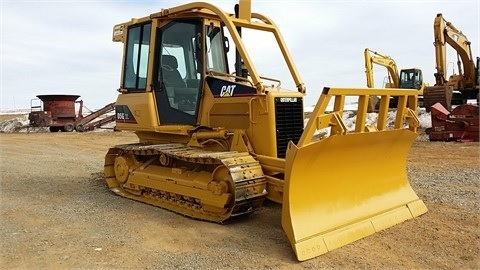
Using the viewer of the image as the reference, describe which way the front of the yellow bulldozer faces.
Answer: facing the viewer and to the right of the viewer

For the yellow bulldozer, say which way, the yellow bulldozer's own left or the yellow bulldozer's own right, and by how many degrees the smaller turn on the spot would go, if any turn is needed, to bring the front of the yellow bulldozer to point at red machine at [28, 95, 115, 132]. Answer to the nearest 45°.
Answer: approximately 180°

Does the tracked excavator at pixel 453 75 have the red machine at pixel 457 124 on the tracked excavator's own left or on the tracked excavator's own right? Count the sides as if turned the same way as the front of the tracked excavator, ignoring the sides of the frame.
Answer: on the tracked excavator's own left

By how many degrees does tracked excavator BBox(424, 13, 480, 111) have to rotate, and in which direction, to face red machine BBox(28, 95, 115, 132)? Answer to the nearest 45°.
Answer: approximately 45° to its right

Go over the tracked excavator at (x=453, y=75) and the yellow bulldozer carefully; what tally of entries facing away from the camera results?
0

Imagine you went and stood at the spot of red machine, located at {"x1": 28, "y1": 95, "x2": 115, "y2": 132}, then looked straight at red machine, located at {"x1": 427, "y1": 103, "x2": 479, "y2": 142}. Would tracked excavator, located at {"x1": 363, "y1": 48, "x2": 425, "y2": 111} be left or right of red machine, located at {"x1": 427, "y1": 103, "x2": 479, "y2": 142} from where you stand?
left

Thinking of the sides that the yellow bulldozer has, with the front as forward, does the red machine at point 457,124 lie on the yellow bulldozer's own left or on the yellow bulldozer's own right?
on the yellow bulldozer's own left

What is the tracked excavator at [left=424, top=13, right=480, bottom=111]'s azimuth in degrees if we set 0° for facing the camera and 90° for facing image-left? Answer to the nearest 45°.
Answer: approximately 45°

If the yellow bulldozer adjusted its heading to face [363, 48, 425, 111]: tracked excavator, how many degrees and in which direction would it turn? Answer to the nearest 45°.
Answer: approximately 135° to its left
